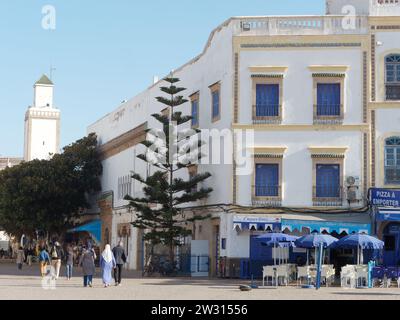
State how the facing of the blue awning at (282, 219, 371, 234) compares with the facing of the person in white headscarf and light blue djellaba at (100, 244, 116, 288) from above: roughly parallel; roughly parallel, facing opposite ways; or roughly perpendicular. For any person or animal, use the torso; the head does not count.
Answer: roughly parallel, facing opposite ways

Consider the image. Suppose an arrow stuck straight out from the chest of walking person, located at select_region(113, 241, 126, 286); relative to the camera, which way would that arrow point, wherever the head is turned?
away from the camera

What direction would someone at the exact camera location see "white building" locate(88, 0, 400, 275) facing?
facing the viewer

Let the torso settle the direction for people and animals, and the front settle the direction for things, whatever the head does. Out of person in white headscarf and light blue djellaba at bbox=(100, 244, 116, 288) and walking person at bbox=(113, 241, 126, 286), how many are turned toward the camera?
0

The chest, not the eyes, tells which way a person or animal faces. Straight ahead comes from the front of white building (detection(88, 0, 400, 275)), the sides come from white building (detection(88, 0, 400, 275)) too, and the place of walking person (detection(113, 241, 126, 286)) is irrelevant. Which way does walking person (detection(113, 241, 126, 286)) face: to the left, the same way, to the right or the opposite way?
the opposite way

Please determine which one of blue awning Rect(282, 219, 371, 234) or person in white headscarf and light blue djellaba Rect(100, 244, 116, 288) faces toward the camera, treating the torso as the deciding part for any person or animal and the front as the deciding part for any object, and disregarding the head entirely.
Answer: the blue awning

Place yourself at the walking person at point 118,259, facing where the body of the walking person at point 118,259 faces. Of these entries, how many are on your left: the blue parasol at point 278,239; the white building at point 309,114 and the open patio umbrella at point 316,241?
0

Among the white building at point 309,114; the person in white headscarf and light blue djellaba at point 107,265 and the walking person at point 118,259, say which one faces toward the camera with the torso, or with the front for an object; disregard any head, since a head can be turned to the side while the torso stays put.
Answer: the white building

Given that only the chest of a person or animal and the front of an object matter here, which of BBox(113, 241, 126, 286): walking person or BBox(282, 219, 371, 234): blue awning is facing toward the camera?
the blue awning

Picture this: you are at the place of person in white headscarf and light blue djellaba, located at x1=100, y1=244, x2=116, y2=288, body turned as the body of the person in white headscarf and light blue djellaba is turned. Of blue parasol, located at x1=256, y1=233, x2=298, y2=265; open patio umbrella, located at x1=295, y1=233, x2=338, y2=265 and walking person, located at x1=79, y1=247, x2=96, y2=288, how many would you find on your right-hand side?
2

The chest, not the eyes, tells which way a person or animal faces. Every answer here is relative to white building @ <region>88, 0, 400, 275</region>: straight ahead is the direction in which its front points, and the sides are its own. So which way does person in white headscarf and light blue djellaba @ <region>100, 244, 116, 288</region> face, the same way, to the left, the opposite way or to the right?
the opposite way

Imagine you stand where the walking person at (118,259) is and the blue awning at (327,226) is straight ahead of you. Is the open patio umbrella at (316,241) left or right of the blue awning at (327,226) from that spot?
right

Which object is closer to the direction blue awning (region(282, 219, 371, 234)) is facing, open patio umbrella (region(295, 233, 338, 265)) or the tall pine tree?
the open patio umbrella

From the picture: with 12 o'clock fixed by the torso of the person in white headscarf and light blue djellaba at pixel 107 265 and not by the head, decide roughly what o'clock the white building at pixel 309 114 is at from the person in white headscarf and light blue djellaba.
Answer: The white building is roughly at 2 o'clock from the person in white headscarf and light blue djellaba.

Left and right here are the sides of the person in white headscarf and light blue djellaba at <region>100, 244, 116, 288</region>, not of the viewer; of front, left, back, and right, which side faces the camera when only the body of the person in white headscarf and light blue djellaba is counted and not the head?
back

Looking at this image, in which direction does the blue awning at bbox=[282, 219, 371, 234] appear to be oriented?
toward the camera
